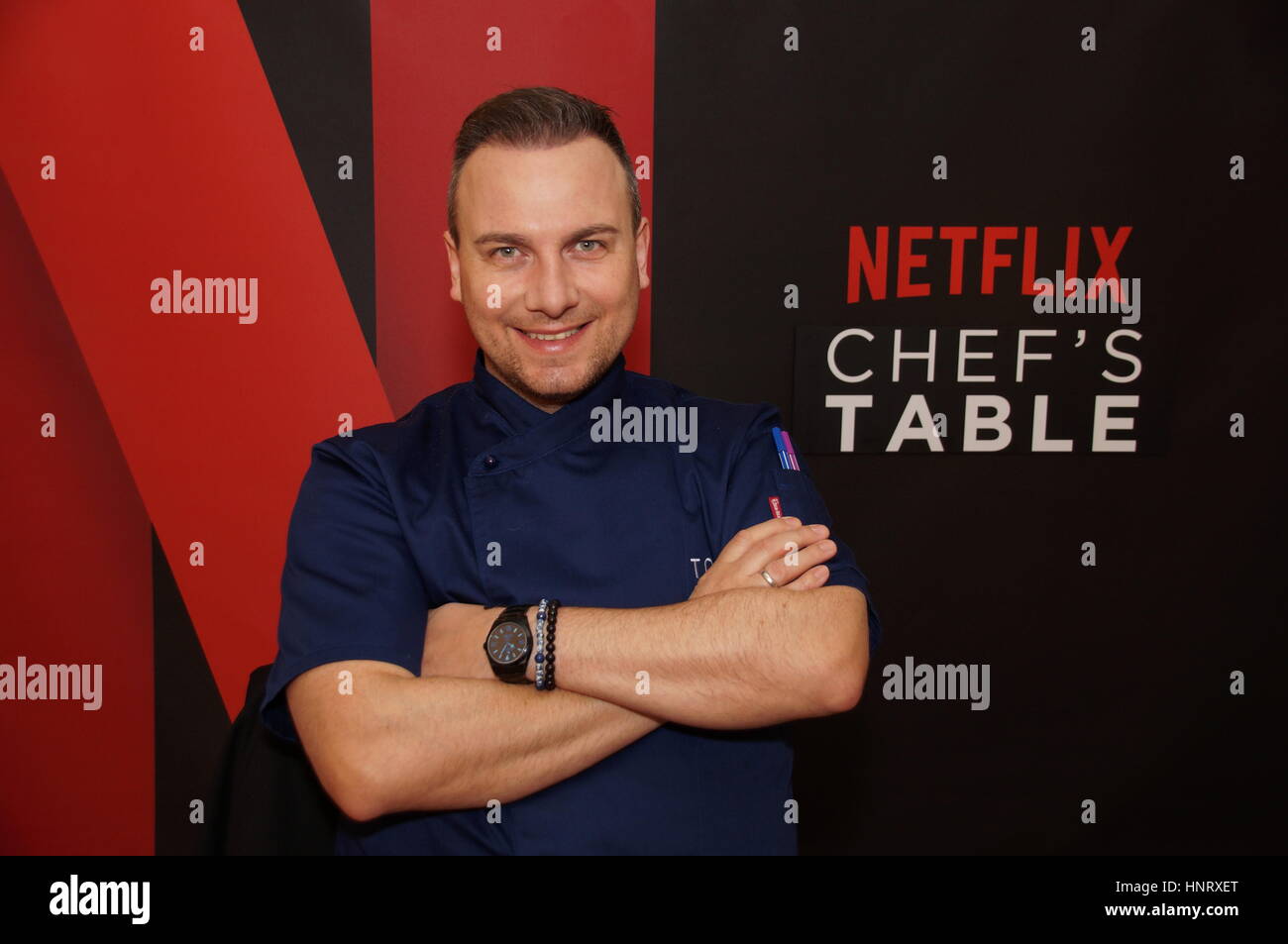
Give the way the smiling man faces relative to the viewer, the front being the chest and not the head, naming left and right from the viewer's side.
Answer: facing the viewer

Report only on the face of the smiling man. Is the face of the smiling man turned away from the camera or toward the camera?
toward the camera
